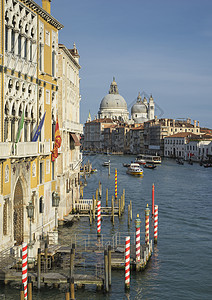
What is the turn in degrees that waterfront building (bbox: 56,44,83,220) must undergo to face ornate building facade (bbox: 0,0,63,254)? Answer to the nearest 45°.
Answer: approximately 90° to its right

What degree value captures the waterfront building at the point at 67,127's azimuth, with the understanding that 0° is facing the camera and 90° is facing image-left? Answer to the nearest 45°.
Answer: approximately 270°
